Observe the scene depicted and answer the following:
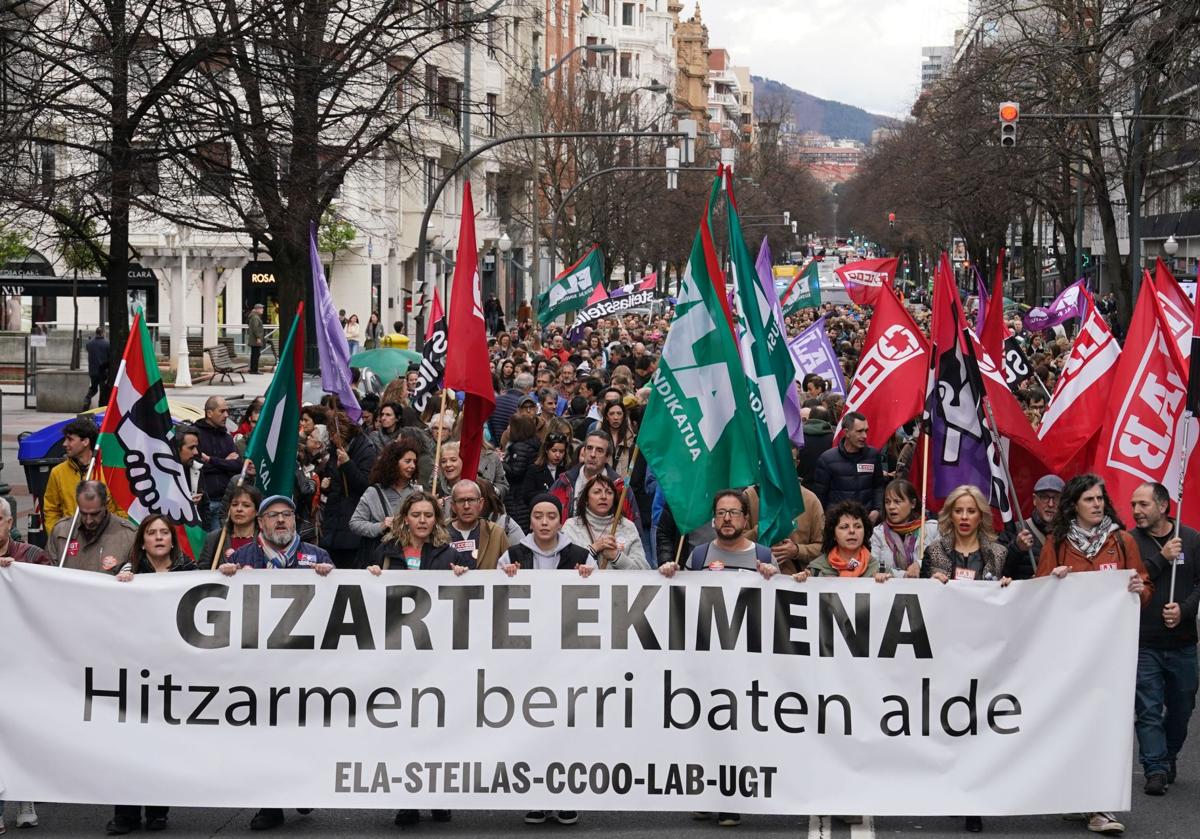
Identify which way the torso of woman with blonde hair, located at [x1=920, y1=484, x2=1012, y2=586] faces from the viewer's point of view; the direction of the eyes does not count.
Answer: toward the camera

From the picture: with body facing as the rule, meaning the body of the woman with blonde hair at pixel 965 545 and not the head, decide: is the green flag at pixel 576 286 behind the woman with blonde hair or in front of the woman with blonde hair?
behind

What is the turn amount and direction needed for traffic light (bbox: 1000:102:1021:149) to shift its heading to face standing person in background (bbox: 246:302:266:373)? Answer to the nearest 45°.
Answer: approximately 135° to its right

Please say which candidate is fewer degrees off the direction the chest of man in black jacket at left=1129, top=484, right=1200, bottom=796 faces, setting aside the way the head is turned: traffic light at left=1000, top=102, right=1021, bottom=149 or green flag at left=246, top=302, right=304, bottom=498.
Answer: the green flag

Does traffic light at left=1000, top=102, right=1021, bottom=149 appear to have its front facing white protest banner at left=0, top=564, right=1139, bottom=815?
yes

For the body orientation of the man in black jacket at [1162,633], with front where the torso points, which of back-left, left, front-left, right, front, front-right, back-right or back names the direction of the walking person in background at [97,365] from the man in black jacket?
right

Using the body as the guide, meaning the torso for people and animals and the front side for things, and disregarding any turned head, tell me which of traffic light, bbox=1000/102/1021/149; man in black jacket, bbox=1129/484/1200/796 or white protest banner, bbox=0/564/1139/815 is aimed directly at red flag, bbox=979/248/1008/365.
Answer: the traffic light

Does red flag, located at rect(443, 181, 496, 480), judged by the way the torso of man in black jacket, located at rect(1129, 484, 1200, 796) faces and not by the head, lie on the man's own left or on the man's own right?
on the man's own right

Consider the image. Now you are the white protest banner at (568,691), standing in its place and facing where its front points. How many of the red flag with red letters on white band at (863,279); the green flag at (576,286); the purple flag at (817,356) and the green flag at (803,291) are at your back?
4

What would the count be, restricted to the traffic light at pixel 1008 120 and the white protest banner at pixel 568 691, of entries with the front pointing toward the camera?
2

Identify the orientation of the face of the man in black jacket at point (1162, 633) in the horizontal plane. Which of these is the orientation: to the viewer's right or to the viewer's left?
to the viewer's left

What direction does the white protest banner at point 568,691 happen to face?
toward the camera

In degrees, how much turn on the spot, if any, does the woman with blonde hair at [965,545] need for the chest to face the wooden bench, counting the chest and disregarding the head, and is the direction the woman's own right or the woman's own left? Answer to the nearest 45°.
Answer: approximately 135° to the woman's own right

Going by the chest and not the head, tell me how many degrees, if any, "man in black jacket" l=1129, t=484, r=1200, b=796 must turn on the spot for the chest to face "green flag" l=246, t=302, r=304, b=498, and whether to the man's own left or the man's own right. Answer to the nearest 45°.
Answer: approximately 45° to the man's own right
